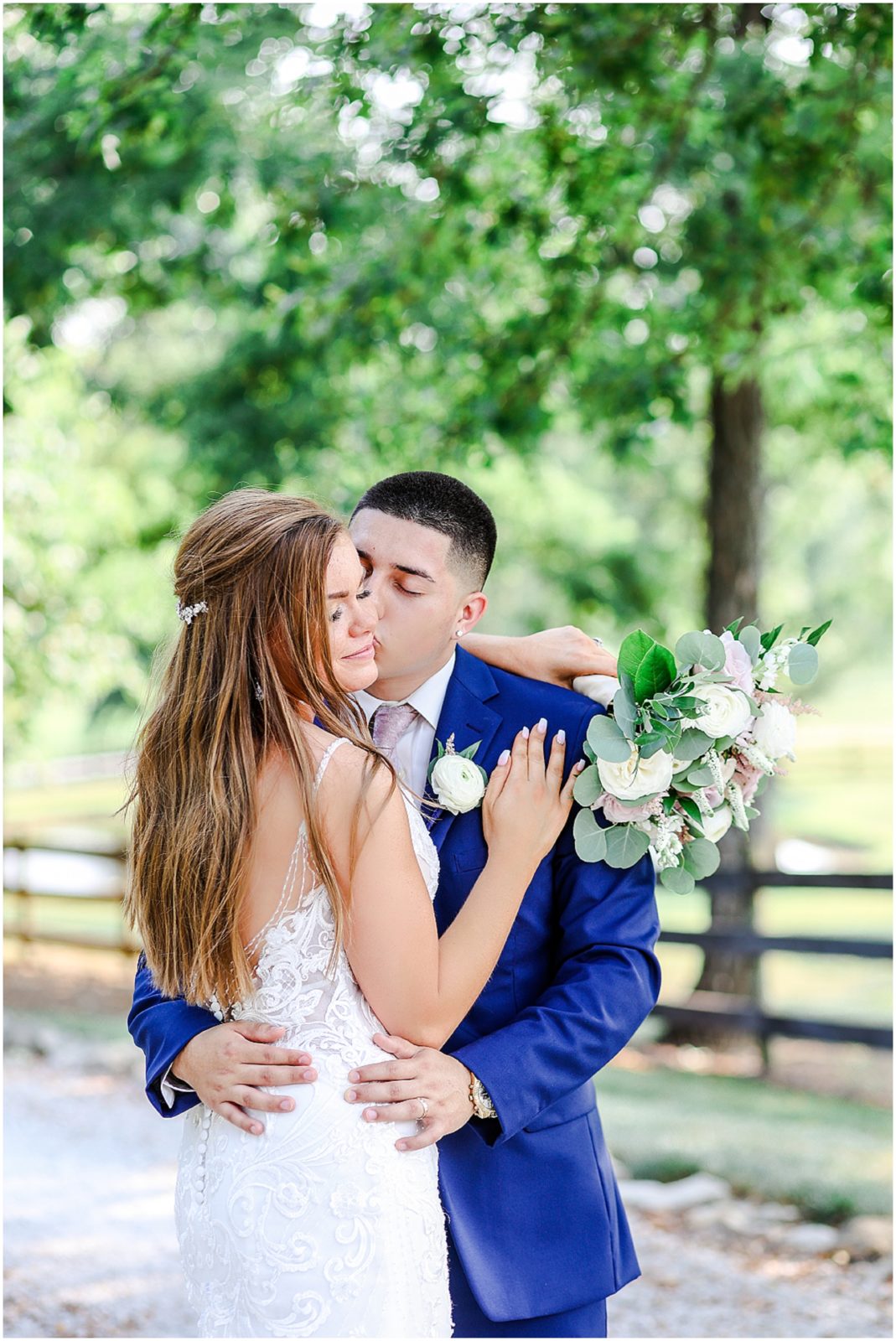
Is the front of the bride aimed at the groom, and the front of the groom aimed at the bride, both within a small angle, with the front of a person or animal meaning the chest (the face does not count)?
yes

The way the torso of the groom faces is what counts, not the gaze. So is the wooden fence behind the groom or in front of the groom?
behind

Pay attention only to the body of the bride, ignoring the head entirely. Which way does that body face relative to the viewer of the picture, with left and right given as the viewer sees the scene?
facing away from the viewer and to the right of the viewer

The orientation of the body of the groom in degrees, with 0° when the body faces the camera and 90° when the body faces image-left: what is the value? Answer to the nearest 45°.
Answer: approximately 45°

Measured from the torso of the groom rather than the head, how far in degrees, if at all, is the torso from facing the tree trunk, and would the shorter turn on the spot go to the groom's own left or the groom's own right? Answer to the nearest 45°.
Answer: approximately 135° to the groom's own right

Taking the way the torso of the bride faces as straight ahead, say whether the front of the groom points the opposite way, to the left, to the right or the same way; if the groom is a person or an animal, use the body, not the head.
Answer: the opposite way

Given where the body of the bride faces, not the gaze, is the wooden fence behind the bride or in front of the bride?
in front

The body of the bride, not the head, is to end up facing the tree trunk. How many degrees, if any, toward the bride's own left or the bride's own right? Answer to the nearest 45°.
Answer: approximately 45° to the bride's own left
